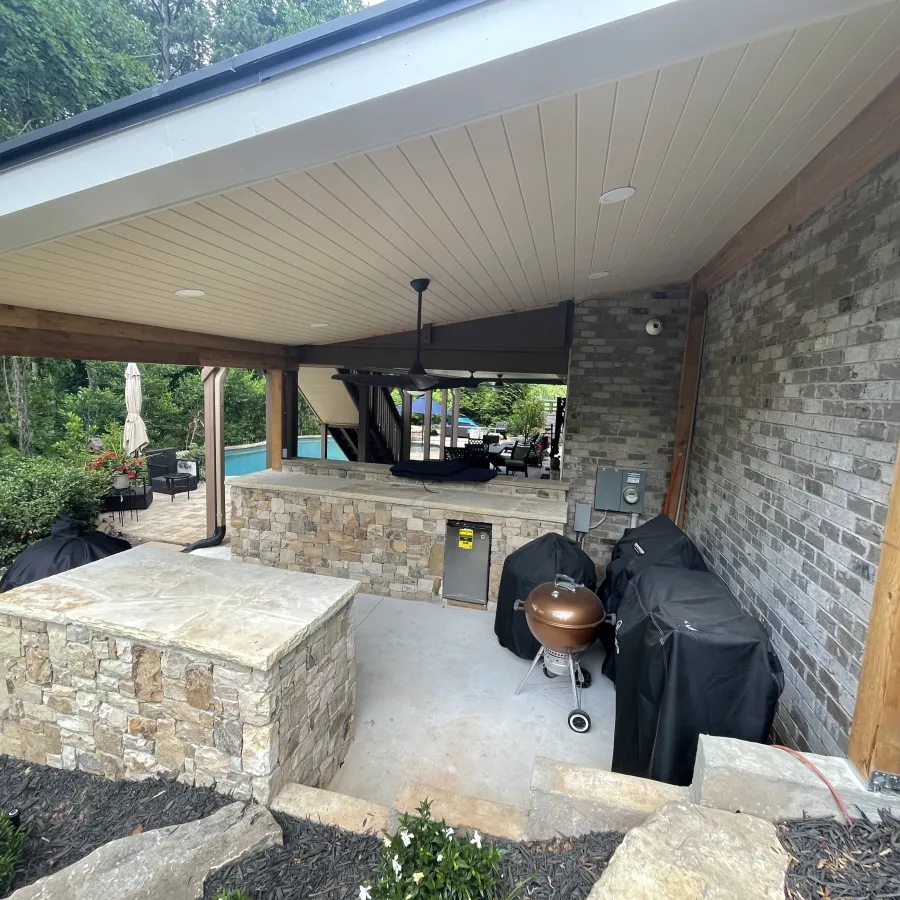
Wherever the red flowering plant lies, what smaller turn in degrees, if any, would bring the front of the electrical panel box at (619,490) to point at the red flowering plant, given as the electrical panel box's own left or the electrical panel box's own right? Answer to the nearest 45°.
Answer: approximately 90° to the electrical panel box's own right

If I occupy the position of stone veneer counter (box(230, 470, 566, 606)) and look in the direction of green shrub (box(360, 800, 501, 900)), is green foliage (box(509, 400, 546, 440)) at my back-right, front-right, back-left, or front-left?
back-left

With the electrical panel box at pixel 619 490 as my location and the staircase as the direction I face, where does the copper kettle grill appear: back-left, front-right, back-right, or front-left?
back-left

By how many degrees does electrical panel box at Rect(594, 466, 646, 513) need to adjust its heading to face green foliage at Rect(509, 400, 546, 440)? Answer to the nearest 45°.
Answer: approximately 180°

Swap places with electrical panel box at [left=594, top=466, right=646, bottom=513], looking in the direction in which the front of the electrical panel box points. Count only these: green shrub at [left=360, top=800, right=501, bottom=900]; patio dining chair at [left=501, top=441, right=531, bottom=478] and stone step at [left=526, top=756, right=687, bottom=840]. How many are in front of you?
2

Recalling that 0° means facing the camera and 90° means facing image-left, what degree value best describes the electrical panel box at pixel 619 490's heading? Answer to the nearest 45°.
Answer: approximately 0°

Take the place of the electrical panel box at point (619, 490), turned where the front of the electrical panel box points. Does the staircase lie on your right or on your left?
on your right

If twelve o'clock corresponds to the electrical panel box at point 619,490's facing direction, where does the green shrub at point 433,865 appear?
The green shrub is roughly at 12 o'clock from the electrical panel box.

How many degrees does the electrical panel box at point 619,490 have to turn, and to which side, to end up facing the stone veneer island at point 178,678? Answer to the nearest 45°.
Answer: approximately 45° to its right

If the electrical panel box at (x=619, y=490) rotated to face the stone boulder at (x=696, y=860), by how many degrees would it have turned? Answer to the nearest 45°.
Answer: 0° — it already faces it

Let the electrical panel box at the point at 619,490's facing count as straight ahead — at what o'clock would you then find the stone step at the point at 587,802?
The stone step is roughly at 12 o'clock from the electrical panel box.

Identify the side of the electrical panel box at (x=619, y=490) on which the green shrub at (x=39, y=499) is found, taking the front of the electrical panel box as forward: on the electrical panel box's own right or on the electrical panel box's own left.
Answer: on the electrical panel box's own right

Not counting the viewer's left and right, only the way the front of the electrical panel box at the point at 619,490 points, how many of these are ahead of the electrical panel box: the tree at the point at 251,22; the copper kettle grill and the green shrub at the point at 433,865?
2
